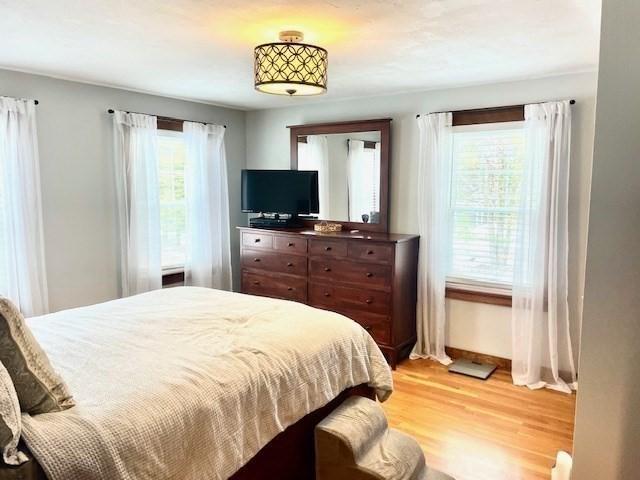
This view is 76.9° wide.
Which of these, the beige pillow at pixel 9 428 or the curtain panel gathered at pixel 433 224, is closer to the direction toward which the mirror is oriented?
the beige pillow

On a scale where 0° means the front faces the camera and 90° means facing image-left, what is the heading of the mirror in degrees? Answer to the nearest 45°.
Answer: approximately 45°

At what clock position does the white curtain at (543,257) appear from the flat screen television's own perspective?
The white curtain is roughly at 10 o'clock from the flat screen television.

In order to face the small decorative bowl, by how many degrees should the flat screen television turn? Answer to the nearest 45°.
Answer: approximately 45° to its left

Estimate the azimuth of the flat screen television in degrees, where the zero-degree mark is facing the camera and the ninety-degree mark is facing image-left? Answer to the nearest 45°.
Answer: approximately 0°

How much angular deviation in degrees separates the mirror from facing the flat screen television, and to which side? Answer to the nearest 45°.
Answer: approximately 45° to its right

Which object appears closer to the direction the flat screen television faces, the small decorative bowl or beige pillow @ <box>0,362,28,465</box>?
the beige pillow
